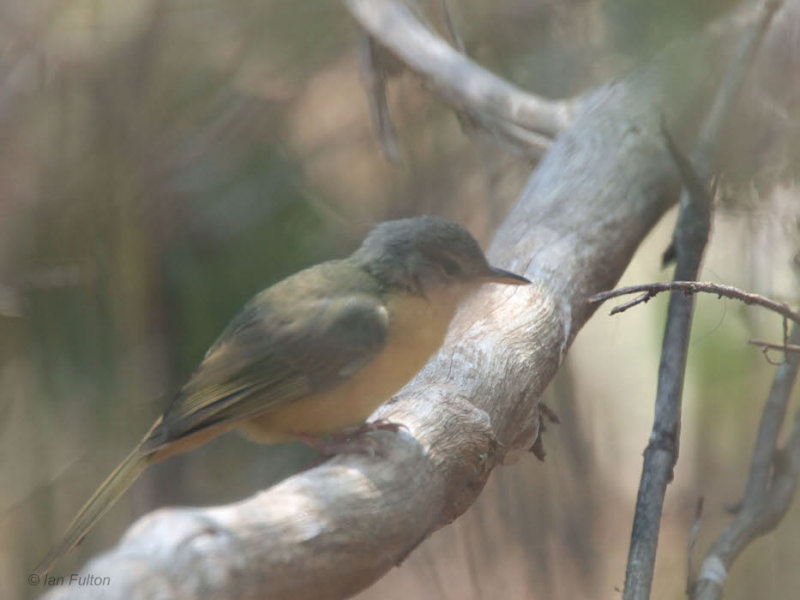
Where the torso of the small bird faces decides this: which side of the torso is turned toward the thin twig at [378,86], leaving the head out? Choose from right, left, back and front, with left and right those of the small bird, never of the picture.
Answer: left

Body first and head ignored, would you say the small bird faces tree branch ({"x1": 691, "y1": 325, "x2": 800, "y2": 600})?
yes

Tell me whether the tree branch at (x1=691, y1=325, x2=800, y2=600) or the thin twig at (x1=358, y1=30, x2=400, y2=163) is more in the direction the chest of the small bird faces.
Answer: the tree branch

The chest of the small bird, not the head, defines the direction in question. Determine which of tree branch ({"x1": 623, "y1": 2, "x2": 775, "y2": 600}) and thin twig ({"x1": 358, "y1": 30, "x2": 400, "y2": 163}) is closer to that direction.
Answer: the tree branch

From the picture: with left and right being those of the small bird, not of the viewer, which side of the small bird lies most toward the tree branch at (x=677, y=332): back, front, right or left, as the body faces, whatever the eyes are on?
front

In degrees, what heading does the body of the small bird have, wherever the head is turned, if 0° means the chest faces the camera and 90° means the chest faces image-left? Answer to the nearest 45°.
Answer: approximately 270°

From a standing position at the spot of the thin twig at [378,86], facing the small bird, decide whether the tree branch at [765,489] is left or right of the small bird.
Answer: left
